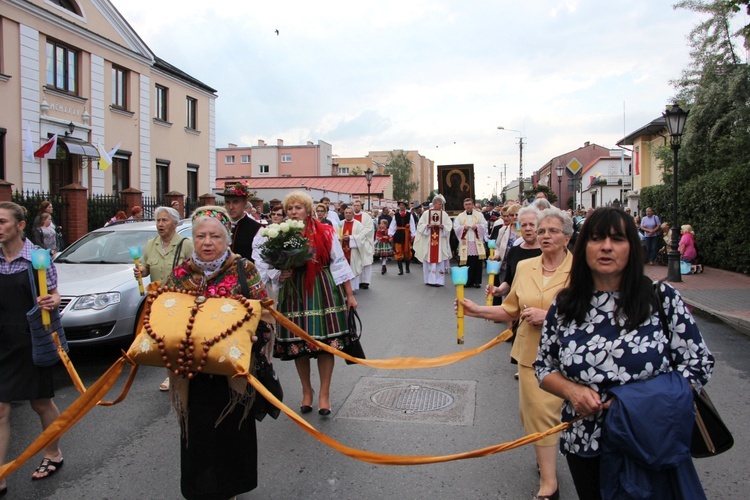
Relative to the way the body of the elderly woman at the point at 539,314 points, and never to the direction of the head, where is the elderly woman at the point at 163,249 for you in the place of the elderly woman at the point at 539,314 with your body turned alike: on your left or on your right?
on your right

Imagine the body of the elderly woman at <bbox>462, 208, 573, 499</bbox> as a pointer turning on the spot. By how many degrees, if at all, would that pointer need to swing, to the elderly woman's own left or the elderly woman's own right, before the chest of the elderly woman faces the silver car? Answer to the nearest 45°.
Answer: approximately 90° to the elderly woman's own right

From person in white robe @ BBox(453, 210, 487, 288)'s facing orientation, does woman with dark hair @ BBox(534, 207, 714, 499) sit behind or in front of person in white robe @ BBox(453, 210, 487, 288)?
in front

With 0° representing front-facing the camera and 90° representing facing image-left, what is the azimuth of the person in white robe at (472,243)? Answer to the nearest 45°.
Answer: approximately 0°

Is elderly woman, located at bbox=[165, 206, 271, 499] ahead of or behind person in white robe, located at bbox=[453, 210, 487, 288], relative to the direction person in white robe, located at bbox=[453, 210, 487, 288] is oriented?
ahead

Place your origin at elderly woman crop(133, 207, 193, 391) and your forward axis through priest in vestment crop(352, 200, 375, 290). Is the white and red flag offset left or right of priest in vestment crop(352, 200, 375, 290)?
left

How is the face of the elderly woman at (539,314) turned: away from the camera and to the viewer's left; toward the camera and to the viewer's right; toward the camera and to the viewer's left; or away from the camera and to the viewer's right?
toward the camera and to the viewer's left

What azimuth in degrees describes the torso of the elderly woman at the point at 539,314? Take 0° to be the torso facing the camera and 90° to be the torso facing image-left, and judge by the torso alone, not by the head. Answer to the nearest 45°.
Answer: approximately 45°

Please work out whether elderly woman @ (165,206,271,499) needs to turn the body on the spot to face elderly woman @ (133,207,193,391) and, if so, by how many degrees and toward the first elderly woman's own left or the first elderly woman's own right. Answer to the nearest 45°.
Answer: approximately 180°
